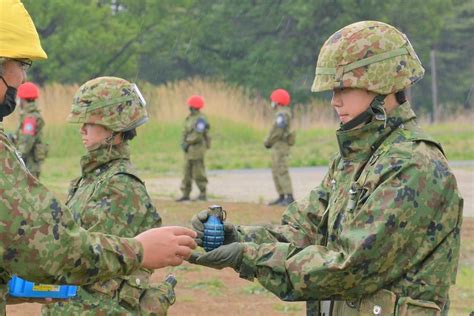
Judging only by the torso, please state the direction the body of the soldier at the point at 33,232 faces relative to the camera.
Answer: to the viewer's right

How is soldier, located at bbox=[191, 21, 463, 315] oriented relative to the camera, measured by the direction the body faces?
to the viewer's left

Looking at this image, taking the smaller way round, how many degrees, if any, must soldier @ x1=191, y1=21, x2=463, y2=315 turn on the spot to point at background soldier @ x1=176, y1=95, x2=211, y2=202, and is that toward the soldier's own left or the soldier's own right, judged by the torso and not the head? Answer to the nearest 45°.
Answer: approximately 90° to the soldier's own right
